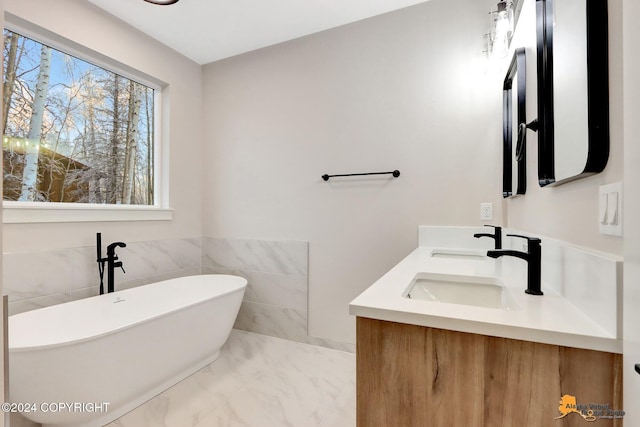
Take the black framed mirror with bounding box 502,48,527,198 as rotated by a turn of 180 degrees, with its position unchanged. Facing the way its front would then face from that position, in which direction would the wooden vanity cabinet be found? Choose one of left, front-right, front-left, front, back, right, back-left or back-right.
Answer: right

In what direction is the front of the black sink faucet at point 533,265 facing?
to the viewer's left

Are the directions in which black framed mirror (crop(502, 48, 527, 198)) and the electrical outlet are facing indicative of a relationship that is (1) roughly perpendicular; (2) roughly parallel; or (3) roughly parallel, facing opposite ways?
roughly perpendicular

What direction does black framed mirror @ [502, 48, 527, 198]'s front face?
to the viewer's left

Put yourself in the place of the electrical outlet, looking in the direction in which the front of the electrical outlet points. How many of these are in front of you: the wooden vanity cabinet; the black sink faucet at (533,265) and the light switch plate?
3

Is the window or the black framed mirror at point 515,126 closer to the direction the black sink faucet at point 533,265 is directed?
the window

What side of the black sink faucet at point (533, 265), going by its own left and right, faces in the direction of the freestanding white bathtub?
front

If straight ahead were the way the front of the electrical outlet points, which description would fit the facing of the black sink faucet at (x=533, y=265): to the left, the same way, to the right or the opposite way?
to the right

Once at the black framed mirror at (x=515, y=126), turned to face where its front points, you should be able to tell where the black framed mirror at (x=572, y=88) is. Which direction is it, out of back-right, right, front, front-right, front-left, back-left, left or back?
left
